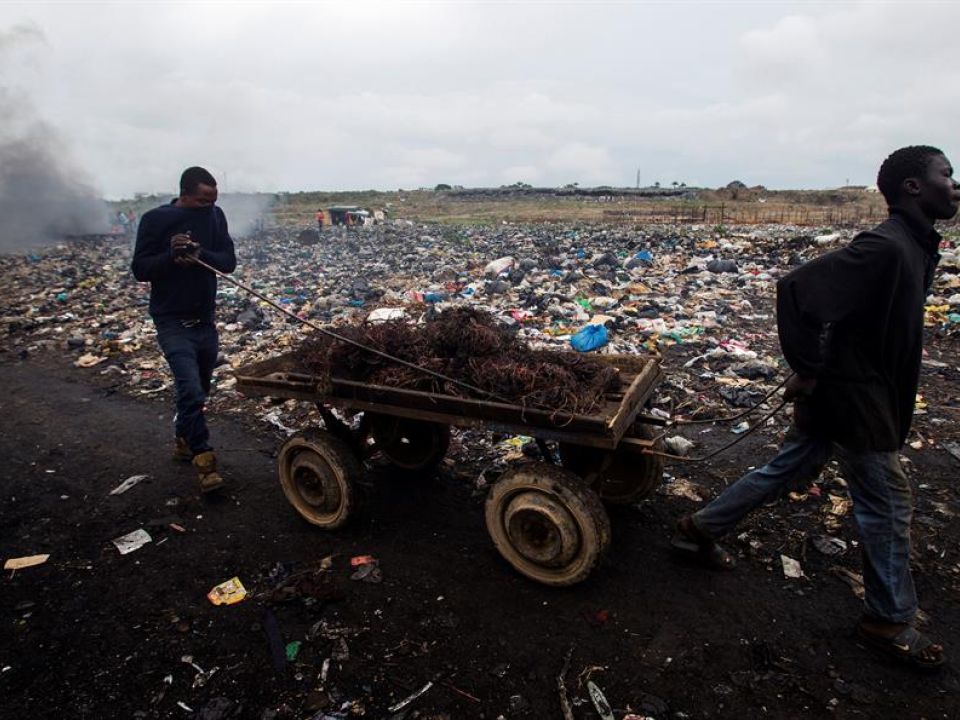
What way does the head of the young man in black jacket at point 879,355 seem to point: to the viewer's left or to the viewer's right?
to the viewer's right

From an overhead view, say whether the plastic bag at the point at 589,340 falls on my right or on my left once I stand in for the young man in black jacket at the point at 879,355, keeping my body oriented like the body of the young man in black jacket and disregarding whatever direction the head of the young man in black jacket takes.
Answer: on my left

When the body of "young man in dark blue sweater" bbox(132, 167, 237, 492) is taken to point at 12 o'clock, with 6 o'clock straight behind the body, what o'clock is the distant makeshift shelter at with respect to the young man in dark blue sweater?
The distant makeshift shelter is roughly at 8 o'clock from the young man in dark blue sweater.

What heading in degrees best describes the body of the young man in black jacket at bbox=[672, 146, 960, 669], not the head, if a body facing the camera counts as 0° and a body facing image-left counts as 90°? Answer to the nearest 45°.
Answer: approximately 270°

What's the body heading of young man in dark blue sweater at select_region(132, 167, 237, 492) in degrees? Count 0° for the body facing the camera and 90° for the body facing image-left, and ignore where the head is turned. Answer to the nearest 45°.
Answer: approximately 315°
